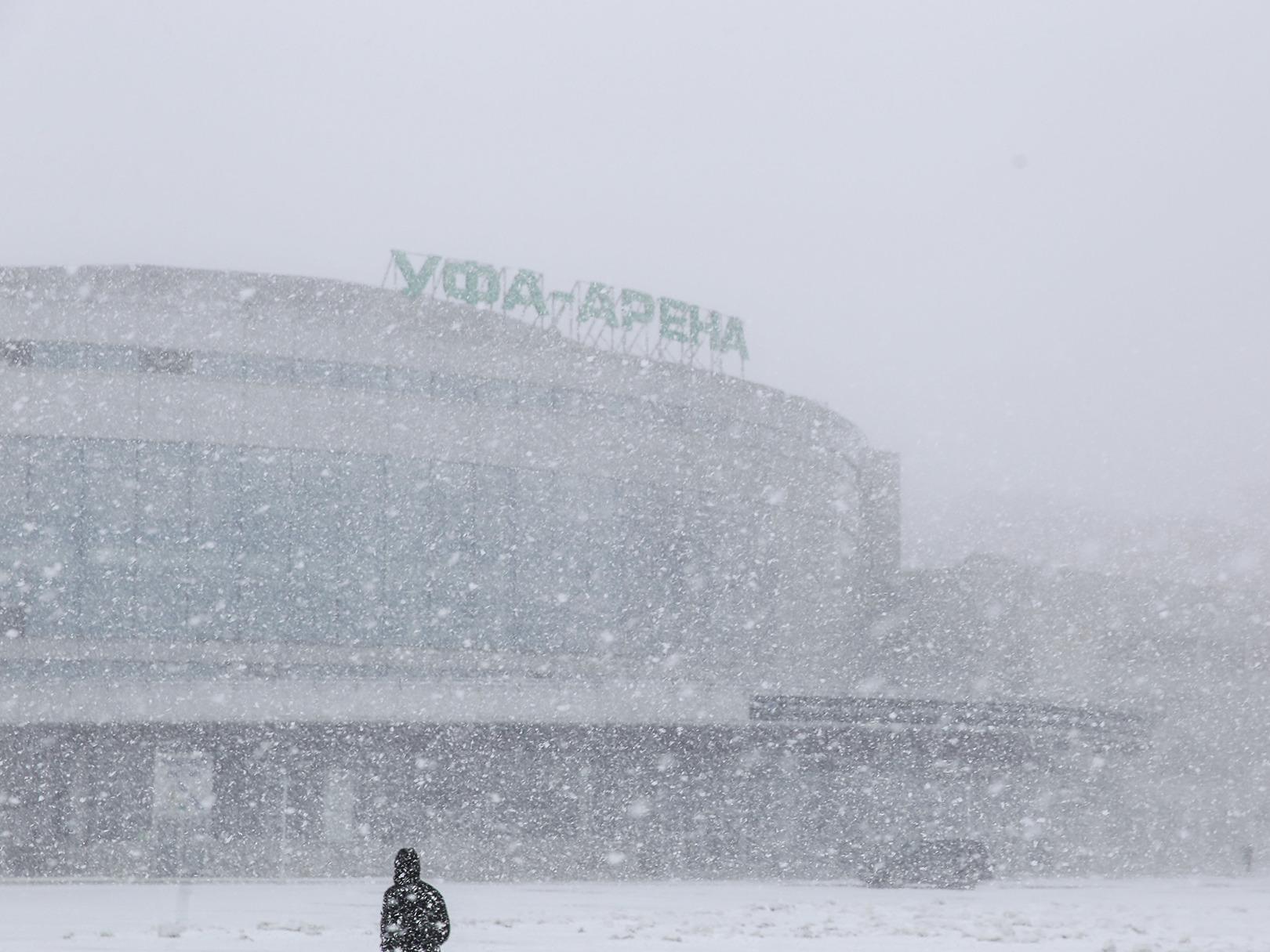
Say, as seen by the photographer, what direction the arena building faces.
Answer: facing the viewer
